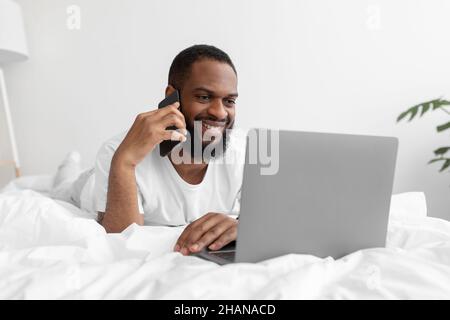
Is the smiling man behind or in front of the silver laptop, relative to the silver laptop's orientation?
in front

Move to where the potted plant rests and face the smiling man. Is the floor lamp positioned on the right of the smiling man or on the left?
right

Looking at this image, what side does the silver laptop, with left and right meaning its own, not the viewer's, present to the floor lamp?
front

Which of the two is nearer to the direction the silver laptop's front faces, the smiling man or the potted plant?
the smiling man

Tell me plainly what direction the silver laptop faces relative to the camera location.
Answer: facing away from the viewer and to the left of the viewer

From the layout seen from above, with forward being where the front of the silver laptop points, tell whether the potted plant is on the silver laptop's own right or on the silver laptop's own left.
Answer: on the silver laptop's own right

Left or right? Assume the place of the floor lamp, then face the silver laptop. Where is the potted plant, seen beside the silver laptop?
left
